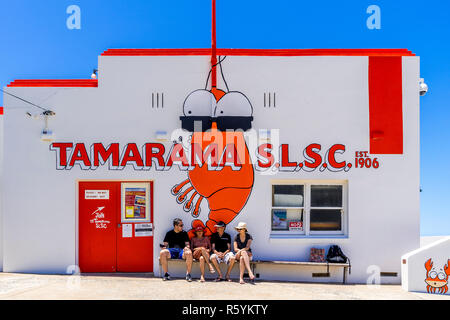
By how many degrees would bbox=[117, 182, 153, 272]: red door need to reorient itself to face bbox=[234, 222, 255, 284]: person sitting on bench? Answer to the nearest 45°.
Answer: approximately 45° to its left

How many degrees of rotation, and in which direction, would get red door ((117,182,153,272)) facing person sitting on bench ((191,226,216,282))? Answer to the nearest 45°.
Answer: approximately 45° to its left

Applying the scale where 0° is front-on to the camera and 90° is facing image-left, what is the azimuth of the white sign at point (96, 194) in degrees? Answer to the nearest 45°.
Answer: approximately 0°

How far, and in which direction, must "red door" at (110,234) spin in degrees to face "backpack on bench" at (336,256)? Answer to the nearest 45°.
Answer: approximately 90° to its left

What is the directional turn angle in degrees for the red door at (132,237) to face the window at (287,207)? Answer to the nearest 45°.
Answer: approximately 90° to its left

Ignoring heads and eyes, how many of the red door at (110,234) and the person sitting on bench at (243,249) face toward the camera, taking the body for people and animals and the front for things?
2

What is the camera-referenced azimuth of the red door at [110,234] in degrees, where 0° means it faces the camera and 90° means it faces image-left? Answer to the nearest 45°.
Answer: approximately 0°
